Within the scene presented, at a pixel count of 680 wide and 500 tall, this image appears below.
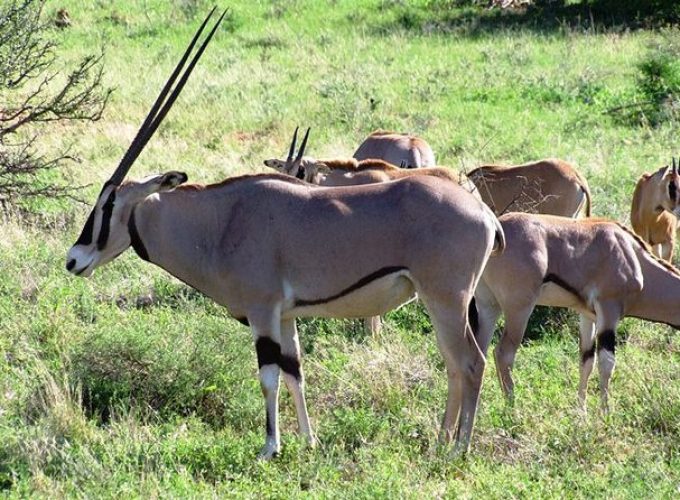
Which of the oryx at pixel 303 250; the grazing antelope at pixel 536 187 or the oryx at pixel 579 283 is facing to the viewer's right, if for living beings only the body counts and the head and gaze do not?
the oryx at pixel 579 283

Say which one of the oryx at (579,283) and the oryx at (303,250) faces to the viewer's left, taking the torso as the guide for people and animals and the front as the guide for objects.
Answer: the oryx at (303,250)

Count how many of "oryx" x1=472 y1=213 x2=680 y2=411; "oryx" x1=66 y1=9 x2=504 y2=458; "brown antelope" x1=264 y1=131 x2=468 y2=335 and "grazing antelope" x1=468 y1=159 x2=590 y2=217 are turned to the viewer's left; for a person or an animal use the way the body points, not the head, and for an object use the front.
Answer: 3

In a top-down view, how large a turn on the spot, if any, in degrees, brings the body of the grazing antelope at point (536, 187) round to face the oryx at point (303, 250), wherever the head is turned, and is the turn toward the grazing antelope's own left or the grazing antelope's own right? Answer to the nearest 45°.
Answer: approximately 90° to the grazing antelope's own left

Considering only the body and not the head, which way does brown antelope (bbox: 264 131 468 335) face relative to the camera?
to the viewer's left

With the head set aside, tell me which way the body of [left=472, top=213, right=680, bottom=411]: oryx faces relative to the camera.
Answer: to the viewer's right

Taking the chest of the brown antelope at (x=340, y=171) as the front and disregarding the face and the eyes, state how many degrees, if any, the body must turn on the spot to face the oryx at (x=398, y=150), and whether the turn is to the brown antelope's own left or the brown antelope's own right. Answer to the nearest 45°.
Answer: approximately 90° to the brown antelope's own right

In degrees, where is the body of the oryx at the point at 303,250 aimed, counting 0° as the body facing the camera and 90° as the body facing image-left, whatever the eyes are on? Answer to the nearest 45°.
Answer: approximately 90°

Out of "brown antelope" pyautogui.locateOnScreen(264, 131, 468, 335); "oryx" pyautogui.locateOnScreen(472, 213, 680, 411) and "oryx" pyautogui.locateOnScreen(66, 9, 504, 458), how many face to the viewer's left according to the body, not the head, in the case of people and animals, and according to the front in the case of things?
2

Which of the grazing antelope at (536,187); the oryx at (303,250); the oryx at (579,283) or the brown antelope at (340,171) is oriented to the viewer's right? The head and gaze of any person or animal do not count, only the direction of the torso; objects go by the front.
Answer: the oryx at (579,283)

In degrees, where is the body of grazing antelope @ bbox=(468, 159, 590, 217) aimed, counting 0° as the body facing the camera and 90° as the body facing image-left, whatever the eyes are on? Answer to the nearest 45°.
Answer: approximately 90°
